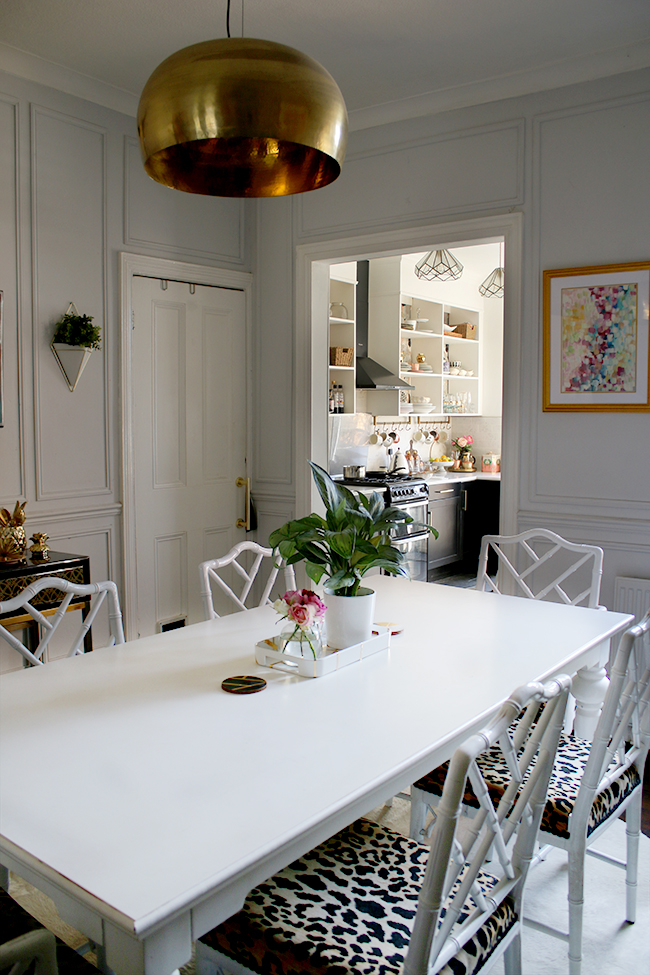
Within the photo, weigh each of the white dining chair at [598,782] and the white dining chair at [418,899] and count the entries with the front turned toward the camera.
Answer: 0

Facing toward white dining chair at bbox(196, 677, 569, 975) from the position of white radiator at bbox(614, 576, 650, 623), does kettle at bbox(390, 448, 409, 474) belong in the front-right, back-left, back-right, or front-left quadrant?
back-right

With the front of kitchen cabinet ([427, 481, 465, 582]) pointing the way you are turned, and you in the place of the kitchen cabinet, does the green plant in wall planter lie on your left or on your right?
on your right

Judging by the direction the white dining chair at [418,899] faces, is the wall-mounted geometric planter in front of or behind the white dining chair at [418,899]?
in front

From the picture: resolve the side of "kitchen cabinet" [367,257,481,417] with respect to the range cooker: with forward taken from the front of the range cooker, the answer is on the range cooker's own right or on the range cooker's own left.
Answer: on the range cooker's own left

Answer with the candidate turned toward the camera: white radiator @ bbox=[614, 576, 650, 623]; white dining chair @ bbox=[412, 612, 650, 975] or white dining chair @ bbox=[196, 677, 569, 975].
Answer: the white radiator

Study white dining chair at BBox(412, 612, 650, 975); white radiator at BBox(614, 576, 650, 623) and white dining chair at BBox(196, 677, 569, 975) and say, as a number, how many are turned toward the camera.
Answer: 1

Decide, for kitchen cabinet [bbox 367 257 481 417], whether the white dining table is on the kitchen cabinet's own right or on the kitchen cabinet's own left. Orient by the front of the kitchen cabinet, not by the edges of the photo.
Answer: on the kitchen cabinet's own right

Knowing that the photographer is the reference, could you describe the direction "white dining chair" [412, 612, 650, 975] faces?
facing away from the viewer and to the left of the viewer

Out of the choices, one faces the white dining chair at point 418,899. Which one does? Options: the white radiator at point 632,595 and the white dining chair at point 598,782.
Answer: the white radiator

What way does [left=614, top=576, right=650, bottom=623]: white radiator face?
toward the camera

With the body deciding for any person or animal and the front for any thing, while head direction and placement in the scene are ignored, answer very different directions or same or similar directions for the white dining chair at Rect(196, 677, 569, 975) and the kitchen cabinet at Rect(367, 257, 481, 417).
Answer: very different directions

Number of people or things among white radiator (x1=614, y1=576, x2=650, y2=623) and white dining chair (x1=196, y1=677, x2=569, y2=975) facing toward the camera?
1

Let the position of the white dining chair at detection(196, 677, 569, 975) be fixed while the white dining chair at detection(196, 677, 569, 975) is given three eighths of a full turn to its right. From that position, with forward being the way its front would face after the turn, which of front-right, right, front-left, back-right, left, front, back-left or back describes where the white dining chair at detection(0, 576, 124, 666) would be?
back-left

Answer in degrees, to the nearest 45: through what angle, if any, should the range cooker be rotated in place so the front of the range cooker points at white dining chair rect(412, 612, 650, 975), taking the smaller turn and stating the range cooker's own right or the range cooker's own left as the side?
approximately 45° to the range cooker's own right
